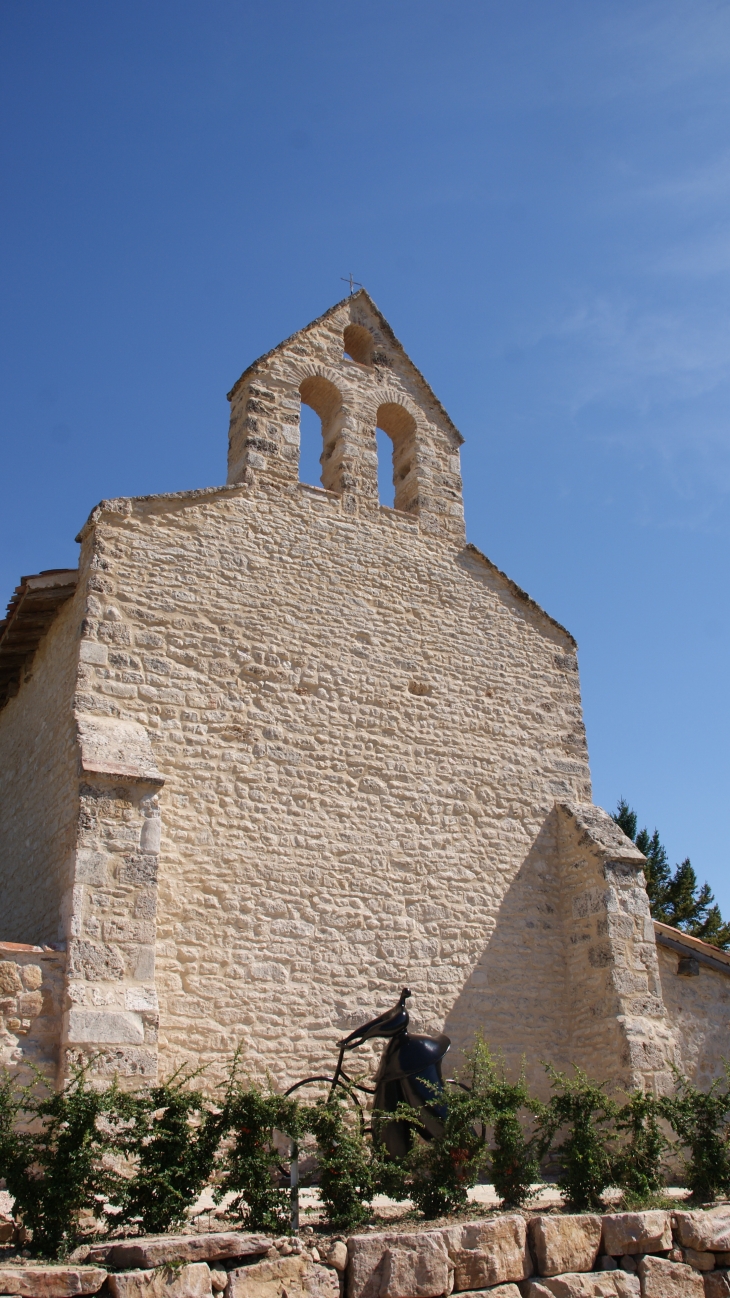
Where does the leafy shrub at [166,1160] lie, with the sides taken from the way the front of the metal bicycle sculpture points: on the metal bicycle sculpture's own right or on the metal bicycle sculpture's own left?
on the metal bicycle sculpture's own left

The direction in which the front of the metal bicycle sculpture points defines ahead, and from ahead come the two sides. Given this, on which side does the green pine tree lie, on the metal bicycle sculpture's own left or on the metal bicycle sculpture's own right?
on the metal bicycle sculpture's own right

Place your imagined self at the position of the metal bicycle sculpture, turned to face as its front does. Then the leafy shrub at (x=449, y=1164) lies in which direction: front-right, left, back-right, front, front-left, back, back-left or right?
left

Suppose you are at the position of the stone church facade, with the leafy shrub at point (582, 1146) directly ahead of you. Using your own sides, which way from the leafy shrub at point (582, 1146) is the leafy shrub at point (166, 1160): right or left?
right

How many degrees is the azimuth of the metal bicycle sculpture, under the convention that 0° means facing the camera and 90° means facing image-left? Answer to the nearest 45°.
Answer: approximately 90°

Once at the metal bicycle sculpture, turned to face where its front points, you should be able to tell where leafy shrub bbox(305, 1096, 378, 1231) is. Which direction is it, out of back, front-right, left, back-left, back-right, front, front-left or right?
left

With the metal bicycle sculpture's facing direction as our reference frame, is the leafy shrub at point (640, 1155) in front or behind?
behind
